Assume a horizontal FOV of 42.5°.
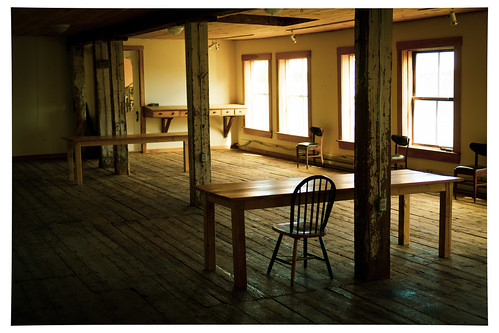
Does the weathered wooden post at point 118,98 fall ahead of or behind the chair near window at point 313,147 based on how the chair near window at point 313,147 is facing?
ahead

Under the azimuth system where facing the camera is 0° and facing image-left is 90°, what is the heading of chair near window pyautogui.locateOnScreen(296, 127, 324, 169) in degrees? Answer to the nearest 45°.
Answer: approximately 45°

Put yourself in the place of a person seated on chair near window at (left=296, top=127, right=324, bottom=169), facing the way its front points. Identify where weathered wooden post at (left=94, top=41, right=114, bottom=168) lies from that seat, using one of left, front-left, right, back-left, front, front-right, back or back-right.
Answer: front-right

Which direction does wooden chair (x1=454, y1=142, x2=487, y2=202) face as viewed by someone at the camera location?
facing the viewer and to the left of the viewer

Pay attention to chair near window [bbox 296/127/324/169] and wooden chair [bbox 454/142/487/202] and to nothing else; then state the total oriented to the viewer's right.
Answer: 0

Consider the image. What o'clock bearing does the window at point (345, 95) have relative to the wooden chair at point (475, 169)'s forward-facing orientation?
The window is roughly at 3 o'clock from the wooden chair.

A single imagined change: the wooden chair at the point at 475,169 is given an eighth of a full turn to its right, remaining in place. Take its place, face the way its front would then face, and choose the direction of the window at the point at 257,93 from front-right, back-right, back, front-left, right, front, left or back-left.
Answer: front-right

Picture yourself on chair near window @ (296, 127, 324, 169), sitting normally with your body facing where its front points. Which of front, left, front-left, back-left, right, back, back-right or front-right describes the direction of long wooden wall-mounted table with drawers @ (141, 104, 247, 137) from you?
right

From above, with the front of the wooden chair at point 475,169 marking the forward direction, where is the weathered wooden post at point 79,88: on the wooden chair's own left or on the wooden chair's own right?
on the wooden chair's own right

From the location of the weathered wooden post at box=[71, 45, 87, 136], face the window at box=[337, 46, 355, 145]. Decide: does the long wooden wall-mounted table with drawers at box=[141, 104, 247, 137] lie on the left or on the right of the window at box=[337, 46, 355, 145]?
left

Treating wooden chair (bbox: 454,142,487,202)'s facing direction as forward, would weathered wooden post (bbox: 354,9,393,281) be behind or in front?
in front

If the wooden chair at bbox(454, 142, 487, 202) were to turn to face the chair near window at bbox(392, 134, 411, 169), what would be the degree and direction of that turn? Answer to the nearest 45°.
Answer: approximately 90° to its right
